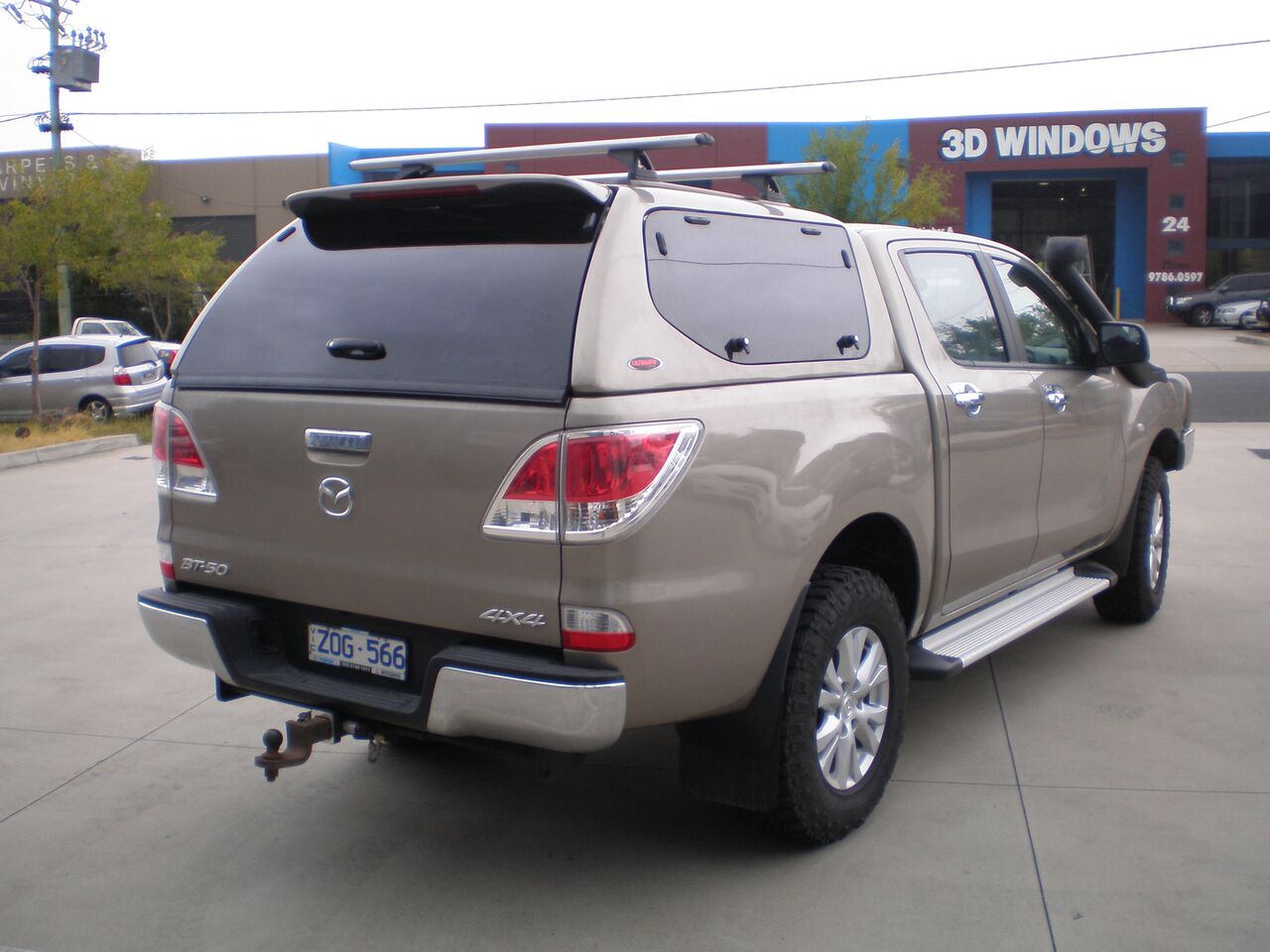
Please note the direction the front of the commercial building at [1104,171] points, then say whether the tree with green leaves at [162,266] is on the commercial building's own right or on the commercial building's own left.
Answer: on the commercial building's own right

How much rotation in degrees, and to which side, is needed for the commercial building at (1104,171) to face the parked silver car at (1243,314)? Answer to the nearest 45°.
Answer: approximately 45° to its left

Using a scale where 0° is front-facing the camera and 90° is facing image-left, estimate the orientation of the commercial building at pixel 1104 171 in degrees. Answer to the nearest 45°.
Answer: approximately 0°
